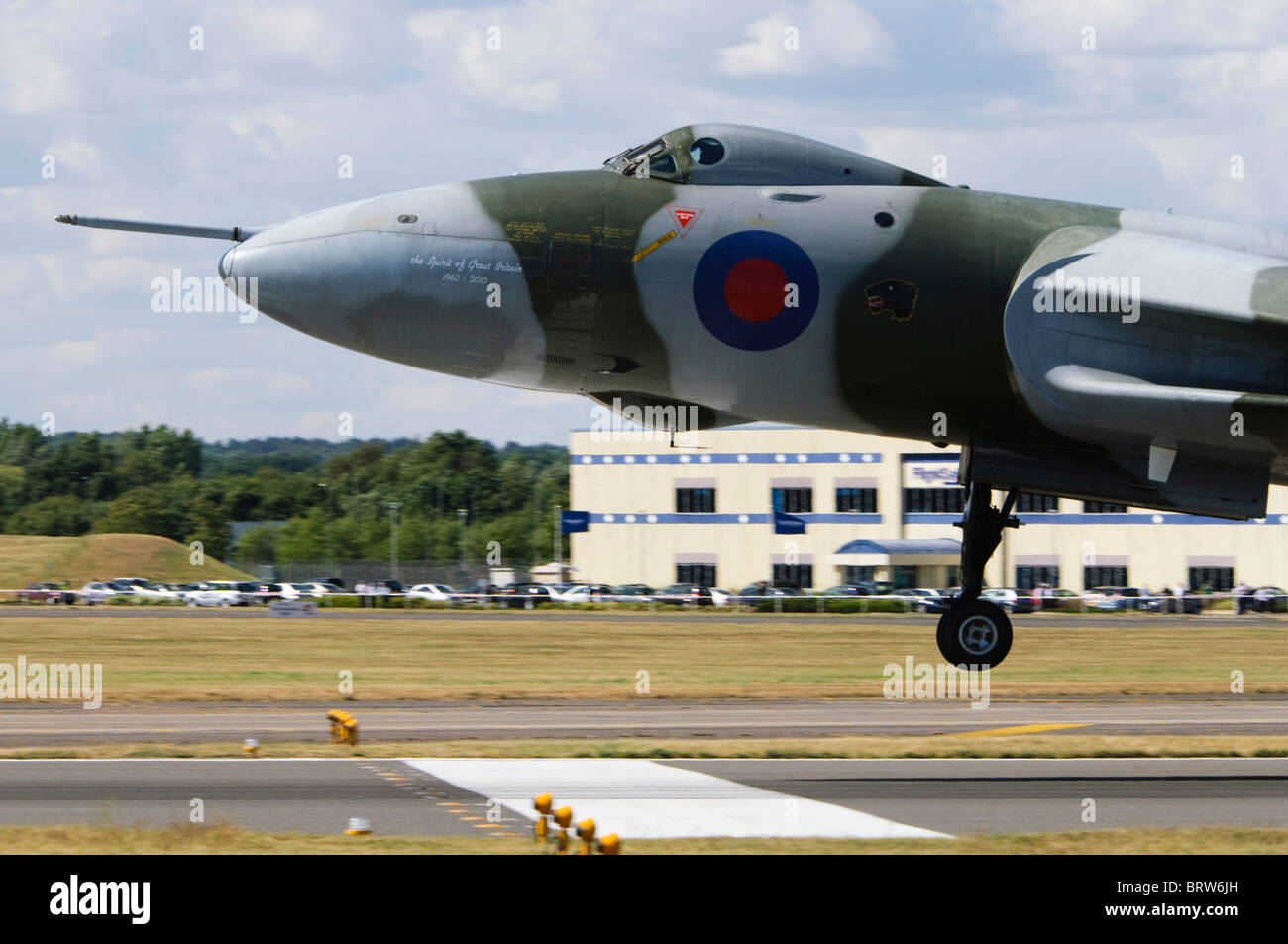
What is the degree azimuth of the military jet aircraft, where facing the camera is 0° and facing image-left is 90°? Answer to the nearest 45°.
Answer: approximately 90°
